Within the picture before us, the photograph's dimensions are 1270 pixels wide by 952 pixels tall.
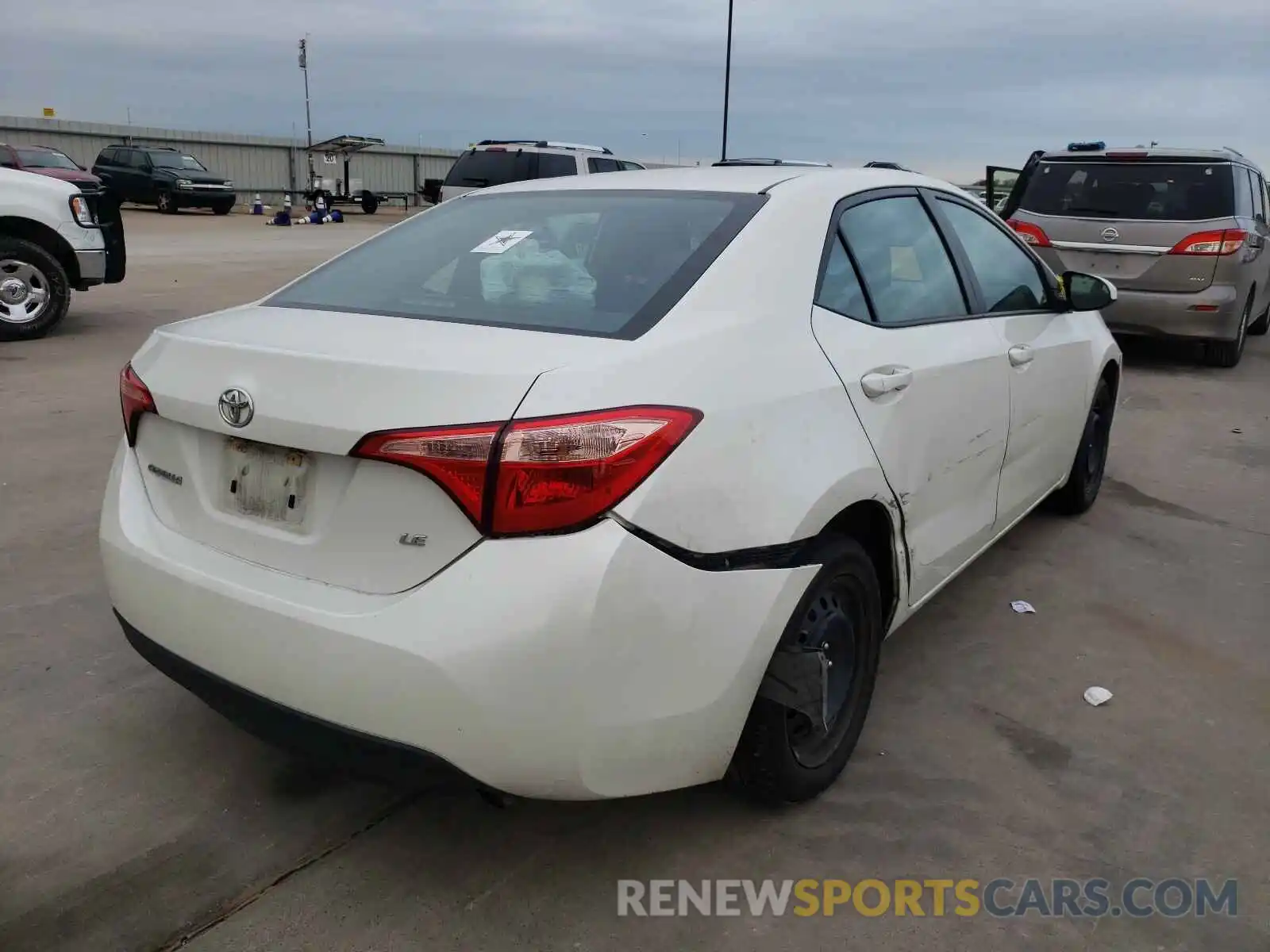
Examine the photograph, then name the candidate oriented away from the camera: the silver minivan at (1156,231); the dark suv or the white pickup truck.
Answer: the silver minivan

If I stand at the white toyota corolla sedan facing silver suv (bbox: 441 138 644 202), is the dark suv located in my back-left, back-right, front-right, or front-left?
front-left

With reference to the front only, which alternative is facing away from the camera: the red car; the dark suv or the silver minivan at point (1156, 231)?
the silver minivan

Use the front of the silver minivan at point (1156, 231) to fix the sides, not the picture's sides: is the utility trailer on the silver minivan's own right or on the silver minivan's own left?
on the silver minivan's own left

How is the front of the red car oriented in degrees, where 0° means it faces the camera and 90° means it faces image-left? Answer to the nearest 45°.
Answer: approximately 315°

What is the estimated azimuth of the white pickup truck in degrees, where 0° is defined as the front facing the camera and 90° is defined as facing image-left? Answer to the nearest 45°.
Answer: approximately 270°

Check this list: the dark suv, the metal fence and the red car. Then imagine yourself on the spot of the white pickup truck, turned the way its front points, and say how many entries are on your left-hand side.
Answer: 3

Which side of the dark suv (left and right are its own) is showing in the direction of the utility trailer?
front

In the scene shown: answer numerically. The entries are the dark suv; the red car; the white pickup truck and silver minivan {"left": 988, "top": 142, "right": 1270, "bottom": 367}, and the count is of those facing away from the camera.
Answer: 1

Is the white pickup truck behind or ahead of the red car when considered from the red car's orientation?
ahead

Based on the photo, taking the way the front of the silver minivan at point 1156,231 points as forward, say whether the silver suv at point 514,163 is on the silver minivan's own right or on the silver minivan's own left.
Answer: on the silver minivan's own left

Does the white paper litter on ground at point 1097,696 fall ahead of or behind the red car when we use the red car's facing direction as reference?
ahead

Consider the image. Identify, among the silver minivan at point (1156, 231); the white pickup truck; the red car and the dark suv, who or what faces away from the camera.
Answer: the silver minivan

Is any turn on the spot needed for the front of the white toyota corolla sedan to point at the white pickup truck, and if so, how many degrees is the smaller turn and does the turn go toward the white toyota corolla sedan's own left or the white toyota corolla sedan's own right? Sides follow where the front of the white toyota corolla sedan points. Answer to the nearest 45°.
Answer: approximately 90° to the white toyota corolla sedan's own left

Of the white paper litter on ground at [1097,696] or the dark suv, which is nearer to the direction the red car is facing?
the white paper litter on ground

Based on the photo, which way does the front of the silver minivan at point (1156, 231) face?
away from the camera

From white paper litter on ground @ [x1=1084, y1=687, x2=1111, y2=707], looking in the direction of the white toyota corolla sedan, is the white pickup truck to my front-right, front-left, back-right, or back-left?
front-right

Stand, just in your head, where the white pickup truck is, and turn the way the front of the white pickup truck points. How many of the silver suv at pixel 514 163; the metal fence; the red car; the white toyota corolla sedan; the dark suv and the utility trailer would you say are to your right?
1

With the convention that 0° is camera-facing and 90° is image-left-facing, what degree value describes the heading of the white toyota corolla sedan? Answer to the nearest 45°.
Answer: approximately 225°
